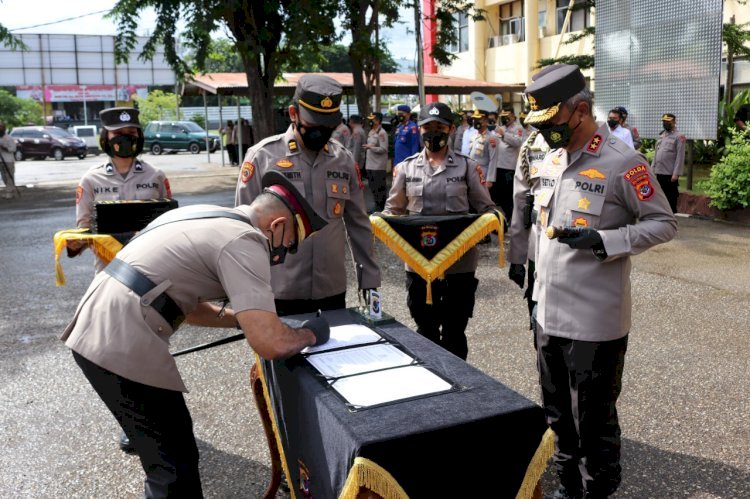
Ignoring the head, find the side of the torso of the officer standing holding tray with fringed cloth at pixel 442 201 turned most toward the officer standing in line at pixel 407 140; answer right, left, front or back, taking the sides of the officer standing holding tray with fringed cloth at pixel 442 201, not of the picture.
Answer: back

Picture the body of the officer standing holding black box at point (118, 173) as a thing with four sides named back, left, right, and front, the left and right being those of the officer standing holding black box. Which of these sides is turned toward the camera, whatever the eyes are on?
front

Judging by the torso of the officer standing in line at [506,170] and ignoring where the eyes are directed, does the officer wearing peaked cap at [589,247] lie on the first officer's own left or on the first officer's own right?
on the first officer's own left

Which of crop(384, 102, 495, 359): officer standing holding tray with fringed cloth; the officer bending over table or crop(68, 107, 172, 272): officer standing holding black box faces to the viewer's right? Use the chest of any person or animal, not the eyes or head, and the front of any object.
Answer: the officer bending over table

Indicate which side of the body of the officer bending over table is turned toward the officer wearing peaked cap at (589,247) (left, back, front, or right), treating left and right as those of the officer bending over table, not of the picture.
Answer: front

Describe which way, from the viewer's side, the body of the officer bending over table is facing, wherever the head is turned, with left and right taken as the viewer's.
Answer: facing to the right of the viewer

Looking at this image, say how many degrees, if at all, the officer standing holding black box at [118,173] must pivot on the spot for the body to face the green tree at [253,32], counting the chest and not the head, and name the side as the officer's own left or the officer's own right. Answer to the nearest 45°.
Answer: approximately 180°

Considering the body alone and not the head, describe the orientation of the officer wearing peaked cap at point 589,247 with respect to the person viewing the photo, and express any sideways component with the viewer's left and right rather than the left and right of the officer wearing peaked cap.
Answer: facing the viewer and to the left of the viewer

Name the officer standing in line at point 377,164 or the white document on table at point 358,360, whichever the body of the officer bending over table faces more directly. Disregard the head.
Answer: the white document on table

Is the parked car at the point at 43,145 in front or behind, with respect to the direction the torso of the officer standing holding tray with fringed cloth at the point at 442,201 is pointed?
behind

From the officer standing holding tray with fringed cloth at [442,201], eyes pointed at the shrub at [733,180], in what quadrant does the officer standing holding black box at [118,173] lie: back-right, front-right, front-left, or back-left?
back-left

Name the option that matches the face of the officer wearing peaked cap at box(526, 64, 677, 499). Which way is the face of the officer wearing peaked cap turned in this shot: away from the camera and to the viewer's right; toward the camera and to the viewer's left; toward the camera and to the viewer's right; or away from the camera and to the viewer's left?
toward the camera and to the viewer's left
